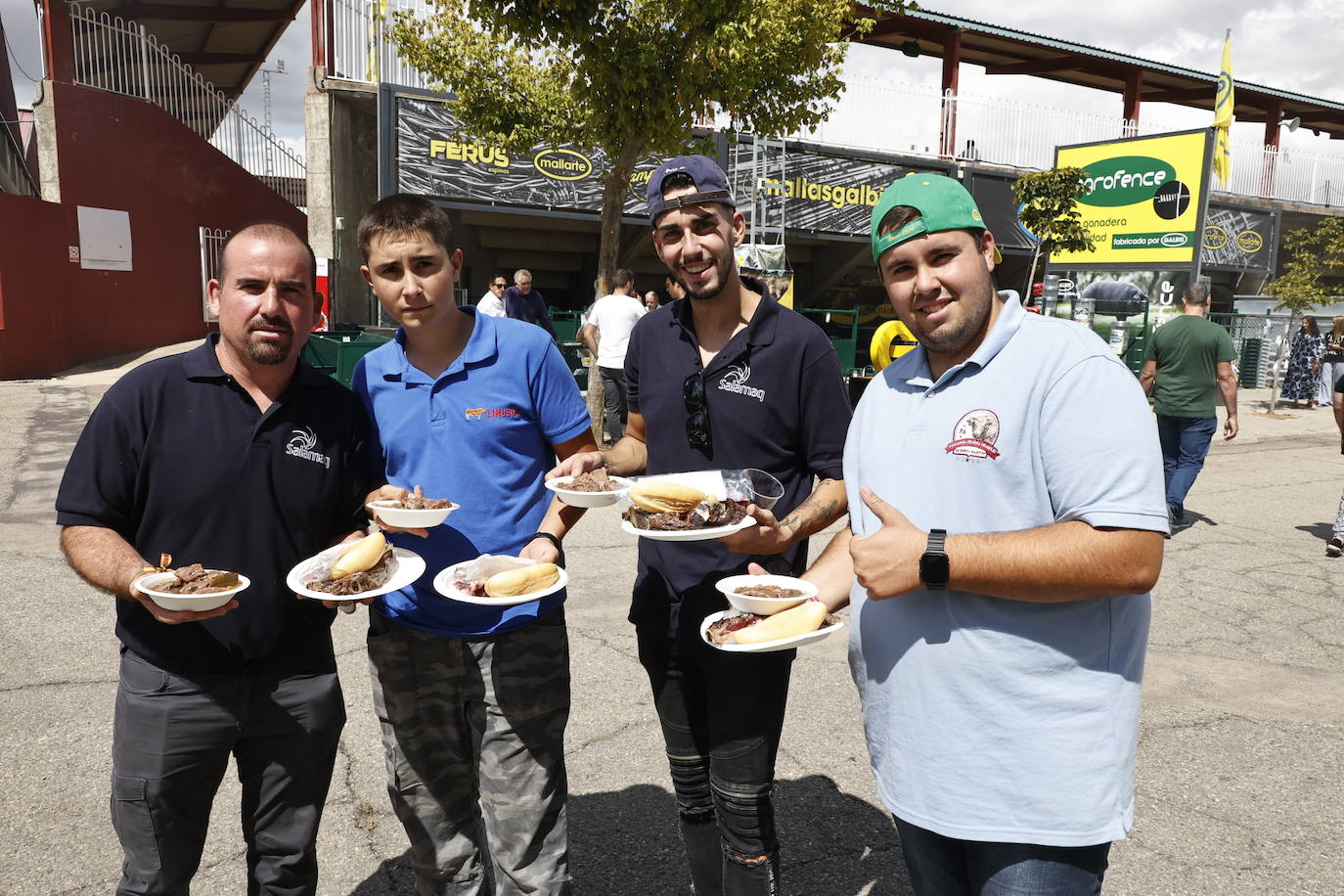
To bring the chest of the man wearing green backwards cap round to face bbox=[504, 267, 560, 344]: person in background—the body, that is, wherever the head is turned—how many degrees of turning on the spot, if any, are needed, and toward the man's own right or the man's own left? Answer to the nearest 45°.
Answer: approximately 90° to the man's own right

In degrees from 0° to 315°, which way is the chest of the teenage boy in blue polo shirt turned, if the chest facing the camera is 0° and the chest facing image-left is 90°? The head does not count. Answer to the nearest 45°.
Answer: approximately 0°

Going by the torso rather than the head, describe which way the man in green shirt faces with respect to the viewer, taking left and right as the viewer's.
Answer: facing away from the viewer

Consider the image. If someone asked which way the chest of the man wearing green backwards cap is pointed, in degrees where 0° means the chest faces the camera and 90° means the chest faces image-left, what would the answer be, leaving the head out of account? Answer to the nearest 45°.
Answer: approximately 45°

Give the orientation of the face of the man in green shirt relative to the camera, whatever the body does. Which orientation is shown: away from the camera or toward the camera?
away from the camera

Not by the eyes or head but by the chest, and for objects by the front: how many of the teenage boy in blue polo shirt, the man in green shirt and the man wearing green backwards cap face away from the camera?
1

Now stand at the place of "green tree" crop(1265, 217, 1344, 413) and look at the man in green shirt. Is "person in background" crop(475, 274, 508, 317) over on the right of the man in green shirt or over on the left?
right

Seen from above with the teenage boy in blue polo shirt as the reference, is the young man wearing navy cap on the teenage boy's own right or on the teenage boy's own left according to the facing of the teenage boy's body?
on the teenage boy's own left

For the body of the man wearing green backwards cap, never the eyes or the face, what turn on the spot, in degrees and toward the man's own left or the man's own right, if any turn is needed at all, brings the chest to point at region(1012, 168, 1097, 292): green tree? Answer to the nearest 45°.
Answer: approximately 135° to the man's own right

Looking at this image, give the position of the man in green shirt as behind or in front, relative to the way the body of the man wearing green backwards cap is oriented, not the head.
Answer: behind
